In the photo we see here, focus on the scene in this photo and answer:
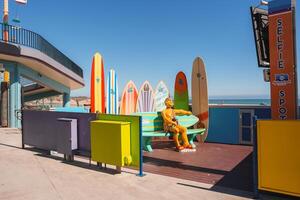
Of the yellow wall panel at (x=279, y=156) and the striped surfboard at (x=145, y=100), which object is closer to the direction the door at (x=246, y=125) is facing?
the yellow wall panel

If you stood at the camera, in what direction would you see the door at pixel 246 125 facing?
facing the viewer

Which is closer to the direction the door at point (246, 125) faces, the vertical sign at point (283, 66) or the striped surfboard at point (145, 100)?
the vertical sign

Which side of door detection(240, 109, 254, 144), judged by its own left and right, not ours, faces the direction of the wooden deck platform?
front

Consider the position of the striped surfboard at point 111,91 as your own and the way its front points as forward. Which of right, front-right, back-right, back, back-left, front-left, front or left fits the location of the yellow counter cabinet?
front

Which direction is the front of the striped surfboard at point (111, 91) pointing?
toward the camera

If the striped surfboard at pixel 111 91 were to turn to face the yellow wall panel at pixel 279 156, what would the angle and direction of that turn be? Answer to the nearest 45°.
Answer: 0° — it already faces it

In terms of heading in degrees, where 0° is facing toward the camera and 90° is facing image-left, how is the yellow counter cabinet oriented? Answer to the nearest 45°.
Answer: approximately 45°

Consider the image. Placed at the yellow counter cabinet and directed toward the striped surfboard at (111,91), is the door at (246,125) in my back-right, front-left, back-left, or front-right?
front-right

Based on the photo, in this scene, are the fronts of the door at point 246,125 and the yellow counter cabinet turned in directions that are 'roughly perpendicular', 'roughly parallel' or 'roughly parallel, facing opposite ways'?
roughly parallel

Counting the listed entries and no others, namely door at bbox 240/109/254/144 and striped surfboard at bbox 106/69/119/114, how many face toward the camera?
2

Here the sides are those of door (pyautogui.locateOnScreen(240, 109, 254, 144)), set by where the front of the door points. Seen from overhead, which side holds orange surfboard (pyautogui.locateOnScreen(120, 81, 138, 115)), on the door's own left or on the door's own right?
on the door's own right

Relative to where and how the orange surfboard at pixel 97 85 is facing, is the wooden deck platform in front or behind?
in front

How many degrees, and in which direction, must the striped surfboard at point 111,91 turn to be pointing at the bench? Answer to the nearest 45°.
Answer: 0° — it already faces it

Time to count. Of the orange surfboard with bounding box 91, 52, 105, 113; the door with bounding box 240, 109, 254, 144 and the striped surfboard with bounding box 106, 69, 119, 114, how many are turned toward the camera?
3
